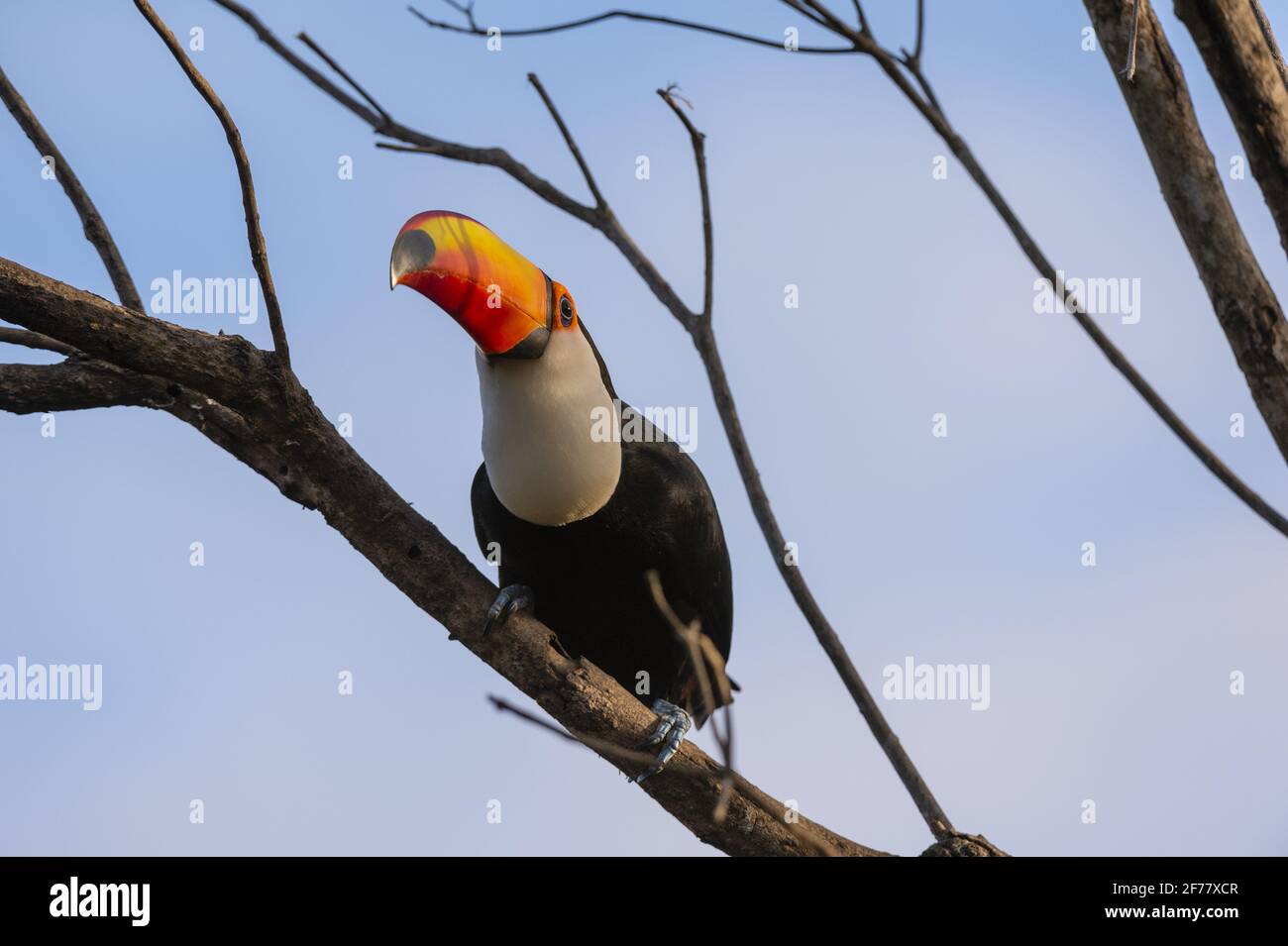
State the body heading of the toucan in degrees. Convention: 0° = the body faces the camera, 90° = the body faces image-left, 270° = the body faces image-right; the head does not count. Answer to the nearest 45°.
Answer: approximately 45°

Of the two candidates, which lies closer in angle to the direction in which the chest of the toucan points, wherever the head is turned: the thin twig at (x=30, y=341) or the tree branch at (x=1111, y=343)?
the thin twig

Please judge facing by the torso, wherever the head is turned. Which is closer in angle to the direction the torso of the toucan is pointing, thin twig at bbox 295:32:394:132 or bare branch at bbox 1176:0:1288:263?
the thin twig

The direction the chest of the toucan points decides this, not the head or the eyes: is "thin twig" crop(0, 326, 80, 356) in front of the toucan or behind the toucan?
in front
